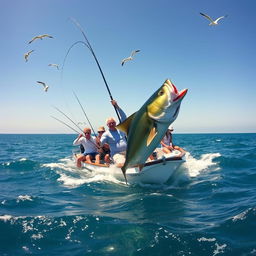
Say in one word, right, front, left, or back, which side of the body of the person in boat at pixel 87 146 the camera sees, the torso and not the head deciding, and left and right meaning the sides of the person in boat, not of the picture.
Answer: front
